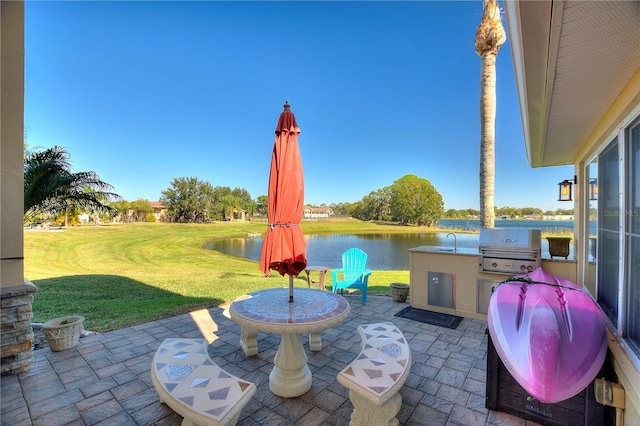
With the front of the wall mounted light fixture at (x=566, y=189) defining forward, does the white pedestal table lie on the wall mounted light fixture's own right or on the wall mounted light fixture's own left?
on the wall mounted light fixture's own left

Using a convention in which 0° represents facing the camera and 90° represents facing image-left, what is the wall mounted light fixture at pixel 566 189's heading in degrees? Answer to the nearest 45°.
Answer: approximately 90°

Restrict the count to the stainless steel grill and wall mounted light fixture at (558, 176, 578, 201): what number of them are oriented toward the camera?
1

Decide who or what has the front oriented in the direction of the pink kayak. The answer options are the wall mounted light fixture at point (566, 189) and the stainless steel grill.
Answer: the stainless steel grill

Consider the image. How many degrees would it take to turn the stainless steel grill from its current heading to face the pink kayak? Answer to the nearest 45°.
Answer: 0° — it already faces it

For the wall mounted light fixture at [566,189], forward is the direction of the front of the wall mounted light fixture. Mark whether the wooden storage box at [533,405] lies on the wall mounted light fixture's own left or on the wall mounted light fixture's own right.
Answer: on the wall mounted light fixture's own left

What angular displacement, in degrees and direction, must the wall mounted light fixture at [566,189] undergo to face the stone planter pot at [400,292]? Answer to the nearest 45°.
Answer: approximately 45° to its left

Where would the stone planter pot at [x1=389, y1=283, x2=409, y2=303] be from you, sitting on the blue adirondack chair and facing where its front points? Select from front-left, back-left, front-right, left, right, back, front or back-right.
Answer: back-left

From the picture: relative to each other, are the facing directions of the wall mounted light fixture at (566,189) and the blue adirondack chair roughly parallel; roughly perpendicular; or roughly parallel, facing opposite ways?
roughly perpendicular

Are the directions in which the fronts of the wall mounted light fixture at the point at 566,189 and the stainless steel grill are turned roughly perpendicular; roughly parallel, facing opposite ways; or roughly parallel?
roughly perpendicular
